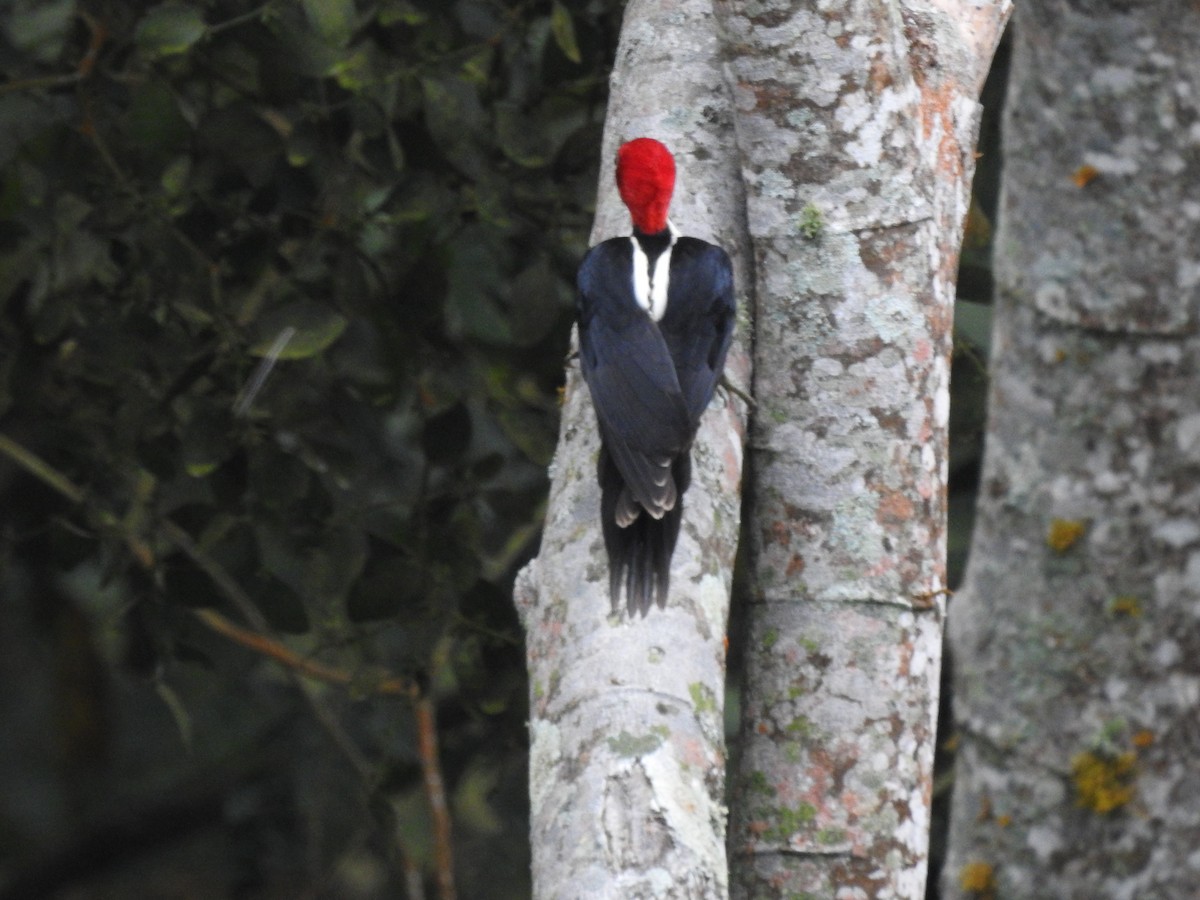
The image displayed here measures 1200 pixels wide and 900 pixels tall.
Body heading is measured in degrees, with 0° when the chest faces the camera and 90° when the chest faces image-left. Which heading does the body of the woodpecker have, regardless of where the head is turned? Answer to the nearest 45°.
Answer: approximately 180°

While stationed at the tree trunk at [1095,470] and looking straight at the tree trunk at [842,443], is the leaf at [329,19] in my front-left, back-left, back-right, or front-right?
front-right

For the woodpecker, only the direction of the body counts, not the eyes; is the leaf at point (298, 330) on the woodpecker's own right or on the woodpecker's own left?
on the woodpecker's own left

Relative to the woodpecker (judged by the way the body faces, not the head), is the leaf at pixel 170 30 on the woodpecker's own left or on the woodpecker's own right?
on the woodpecker's own left

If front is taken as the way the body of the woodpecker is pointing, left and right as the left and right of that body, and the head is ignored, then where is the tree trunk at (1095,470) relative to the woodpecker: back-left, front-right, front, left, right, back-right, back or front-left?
front-right

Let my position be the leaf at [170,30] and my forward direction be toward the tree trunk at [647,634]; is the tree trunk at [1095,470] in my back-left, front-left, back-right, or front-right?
front-left

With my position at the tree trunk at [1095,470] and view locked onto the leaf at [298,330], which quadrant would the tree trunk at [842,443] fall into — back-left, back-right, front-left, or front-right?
front-left
